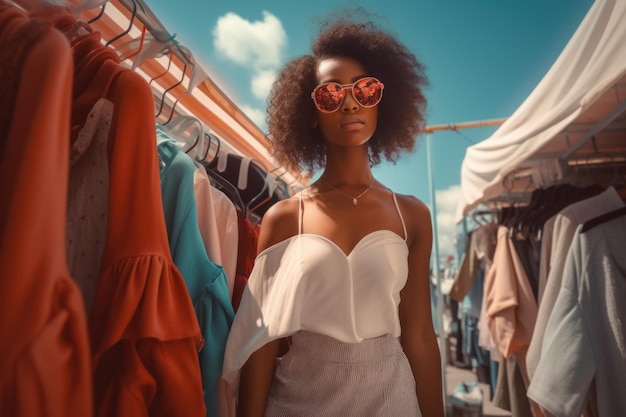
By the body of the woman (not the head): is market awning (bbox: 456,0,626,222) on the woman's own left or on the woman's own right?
on the woman's own left

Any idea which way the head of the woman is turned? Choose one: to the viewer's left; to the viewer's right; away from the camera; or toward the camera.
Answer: toward the camera

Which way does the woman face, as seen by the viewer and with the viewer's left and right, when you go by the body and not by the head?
facing the viewer

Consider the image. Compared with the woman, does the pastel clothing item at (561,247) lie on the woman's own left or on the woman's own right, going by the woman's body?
on the woman's own left

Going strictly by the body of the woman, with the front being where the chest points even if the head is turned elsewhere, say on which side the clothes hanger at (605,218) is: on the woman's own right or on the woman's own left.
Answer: on the woman's own left

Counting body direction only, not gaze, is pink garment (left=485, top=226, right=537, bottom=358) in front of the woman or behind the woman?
behind
